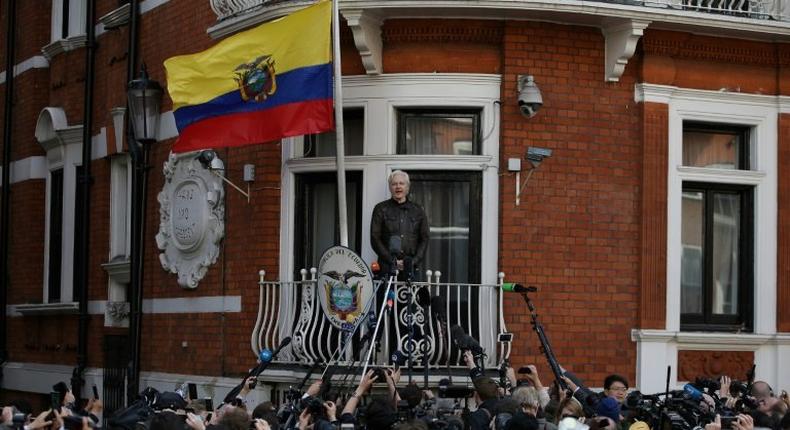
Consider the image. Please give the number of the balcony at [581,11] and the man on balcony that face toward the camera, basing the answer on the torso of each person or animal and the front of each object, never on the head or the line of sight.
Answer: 2

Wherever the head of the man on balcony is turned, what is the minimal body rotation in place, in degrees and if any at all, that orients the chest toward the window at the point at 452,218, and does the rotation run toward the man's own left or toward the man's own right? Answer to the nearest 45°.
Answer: approximately 135° to the man's own left

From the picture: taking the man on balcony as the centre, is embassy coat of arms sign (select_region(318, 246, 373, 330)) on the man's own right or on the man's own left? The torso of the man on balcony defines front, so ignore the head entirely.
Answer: on the man's own right

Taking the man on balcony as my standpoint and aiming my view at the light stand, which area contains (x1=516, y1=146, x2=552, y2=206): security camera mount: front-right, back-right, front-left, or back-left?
back-right

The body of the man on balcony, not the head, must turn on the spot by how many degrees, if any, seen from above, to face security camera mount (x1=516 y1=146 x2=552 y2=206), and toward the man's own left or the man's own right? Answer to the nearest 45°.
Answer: approximately 90° to the man's own left
